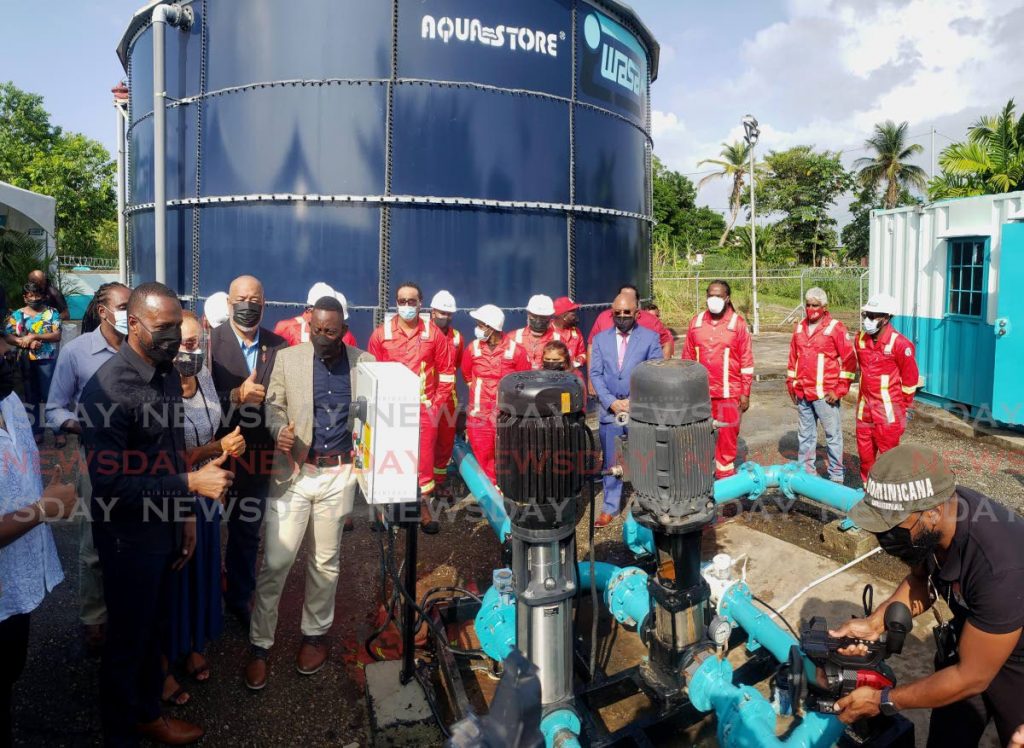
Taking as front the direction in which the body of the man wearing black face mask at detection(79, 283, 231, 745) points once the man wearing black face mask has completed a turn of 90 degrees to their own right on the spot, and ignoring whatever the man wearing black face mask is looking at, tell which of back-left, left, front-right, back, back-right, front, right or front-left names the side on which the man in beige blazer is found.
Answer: back-left

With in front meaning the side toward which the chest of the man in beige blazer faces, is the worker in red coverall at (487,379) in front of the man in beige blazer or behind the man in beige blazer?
behind

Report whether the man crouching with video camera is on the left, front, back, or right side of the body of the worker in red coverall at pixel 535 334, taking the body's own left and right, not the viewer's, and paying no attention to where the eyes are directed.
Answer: front

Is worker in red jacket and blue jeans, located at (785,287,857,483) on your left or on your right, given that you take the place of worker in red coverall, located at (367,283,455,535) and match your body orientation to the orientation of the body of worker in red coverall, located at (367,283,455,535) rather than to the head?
on your left

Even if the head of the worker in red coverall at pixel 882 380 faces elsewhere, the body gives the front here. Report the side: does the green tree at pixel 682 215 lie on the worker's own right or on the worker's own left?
on the worker's own right

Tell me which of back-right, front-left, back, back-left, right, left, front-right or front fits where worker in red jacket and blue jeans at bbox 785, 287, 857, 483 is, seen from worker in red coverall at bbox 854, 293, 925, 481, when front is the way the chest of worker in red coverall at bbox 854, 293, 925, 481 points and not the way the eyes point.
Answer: right

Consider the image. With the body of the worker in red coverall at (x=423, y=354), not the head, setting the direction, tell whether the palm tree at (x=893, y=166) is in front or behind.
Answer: behind

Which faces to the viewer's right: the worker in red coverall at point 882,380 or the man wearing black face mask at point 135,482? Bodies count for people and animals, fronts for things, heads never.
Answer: the man wearing black face mask

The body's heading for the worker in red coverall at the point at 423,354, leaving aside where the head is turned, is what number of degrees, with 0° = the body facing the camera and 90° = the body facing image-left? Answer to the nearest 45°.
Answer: approximately 0°

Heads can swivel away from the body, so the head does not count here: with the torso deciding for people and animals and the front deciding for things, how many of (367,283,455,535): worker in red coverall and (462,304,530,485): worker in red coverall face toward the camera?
2

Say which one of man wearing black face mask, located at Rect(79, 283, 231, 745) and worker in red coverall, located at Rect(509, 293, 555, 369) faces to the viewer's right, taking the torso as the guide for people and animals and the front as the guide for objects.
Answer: the man wearing black face mask

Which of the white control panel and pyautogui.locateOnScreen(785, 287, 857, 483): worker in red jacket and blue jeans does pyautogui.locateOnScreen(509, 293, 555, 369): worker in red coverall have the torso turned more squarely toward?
the white control panel

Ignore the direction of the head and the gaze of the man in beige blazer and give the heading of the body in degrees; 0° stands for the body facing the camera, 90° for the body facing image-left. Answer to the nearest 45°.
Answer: approximately 0°
